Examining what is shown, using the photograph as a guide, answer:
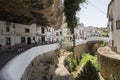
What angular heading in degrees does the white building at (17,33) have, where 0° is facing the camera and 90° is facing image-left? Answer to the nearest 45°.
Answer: approximately 315°

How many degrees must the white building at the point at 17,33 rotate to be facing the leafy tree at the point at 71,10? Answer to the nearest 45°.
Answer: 0° — it already faces it

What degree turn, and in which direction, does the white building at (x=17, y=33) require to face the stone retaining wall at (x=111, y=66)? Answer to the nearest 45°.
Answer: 0° — it already faces it
